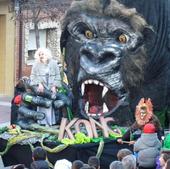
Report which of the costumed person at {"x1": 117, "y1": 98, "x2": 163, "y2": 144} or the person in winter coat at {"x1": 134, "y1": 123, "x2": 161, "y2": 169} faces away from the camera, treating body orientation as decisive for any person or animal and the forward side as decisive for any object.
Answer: the person in winter coat

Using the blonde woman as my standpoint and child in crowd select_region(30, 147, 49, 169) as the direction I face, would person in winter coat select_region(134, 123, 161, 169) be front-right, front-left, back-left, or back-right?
front-left

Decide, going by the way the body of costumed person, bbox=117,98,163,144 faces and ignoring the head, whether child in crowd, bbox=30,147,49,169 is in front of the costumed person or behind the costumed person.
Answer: in front

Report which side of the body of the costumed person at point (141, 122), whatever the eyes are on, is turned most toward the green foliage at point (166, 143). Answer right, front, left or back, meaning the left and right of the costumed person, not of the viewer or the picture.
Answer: left

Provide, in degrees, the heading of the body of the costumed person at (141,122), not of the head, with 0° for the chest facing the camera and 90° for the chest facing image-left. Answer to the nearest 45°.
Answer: approximately 45°

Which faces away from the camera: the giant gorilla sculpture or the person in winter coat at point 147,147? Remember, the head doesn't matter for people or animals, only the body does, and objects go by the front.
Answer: the person in winter coat

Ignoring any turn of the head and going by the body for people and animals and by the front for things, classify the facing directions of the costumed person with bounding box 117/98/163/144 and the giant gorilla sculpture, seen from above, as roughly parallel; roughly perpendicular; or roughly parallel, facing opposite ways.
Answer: roughly parallel

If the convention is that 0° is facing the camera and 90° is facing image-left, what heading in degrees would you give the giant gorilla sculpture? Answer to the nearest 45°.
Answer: approximately 45°

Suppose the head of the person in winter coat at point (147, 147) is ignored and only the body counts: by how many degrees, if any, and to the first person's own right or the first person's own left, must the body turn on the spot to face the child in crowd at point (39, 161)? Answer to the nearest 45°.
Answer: approximately 135° to the first person's own left

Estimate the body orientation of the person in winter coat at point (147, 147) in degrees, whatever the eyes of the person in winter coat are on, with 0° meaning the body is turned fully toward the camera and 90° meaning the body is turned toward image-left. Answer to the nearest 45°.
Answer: approximately 180°

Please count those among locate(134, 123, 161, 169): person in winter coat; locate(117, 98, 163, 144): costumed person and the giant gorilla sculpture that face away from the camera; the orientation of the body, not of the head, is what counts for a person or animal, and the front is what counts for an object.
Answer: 1

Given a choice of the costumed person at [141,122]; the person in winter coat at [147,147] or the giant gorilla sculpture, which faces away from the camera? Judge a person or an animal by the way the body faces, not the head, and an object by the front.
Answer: the person in winter coat
